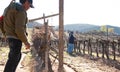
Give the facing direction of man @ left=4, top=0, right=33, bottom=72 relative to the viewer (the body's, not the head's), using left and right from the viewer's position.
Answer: facing to the right of the viewer
